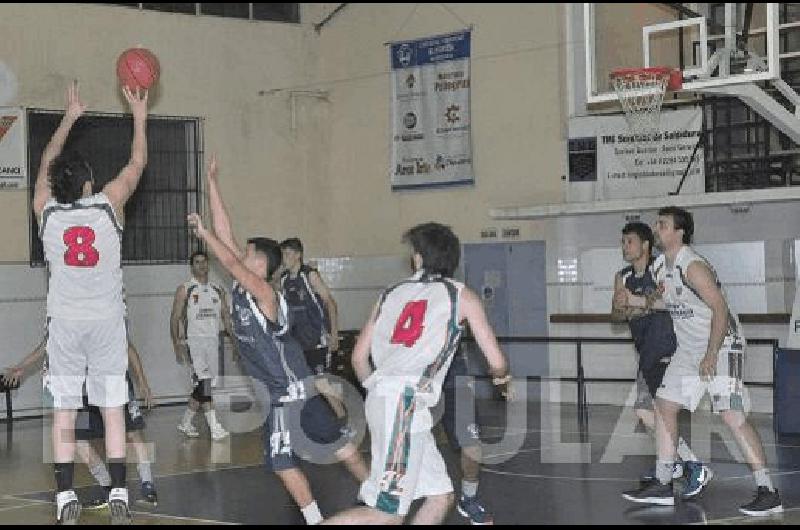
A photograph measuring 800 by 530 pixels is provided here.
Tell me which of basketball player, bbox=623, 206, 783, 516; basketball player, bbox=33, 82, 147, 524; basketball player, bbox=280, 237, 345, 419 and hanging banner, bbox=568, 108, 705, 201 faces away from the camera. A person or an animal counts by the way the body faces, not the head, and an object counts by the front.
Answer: basketball player, bbox=33, 82, 147, 524

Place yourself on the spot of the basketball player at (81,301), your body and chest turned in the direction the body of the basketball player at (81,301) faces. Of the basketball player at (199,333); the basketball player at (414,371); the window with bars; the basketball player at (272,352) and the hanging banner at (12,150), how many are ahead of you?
3

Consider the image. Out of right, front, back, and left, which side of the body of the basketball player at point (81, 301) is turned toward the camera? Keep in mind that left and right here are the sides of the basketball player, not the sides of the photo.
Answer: back

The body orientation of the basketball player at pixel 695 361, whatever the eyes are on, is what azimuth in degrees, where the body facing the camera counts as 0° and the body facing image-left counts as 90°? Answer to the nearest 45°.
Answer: approximately 45°

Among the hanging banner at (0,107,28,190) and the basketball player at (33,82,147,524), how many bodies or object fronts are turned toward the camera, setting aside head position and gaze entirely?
1

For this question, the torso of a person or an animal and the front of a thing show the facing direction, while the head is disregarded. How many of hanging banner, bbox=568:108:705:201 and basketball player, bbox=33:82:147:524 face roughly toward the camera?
1

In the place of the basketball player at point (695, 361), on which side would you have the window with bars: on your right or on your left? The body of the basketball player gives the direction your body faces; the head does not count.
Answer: on your right

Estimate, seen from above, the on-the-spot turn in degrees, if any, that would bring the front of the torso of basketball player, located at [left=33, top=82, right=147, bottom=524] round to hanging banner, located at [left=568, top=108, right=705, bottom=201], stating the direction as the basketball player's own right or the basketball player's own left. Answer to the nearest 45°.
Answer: approximately 45° to the basketball player's own right

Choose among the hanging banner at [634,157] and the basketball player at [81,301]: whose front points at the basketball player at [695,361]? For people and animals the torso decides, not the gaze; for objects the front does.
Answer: the hanging banner

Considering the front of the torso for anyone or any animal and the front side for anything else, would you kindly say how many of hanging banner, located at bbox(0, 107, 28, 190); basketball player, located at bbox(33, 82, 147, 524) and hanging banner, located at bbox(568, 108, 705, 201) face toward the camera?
2
